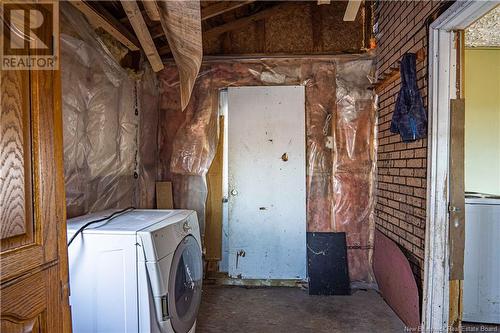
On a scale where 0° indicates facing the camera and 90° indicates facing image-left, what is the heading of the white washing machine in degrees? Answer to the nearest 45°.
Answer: approximately 315°

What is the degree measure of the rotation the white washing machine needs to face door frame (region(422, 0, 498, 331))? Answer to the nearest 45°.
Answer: approximately 45° to its left

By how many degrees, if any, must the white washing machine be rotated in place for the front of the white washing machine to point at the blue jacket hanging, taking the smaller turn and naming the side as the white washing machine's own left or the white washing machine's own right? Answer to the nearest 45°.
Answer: approximately 45° to the white washing machine's own left

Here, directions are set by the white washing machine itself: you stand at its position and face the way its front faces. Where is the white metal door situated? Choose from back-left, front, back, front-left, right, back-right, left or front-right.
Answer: left

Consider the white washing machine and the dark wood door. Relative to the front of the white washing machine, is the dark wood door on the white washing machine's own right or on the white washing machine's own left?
on the white washing machine's own right

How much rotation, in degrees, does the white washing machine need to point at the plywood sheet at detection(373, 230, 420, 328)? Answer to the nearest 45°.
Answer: approximately 45° to its left
